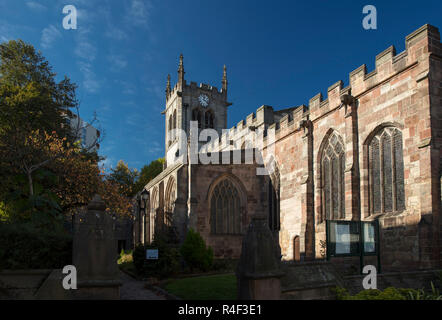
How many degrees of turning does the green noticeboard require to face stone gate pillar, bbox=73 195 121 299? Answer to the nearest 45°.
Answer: approximately 45° to its right

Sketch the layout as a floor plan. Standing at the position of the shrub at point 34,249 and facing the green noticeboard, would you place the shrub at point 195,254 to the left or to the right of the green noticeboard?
left

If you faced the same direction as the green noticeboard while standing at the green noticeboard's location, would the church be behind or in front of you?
behind

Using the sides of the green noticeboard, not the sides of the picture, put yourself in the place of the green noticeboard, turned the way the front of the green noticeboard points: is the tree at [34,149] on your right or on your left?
on your right

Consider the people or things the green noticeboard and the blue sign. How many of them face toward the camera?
2

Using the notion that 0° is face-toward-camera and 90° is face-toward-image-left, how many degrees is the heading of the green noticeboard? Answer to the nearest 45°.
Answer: approximately 0°
